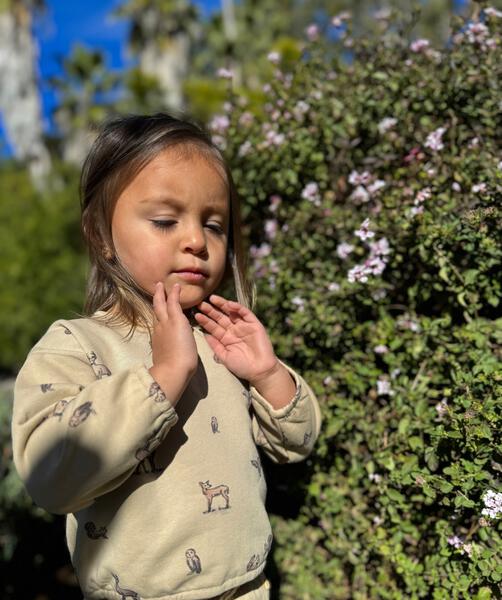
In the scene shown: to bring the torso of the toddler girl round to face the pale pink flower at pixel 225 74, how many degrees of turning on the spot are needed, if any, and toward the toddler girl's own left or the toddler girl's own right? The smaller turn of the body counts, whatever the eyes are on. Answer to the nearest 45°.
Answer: approximately 135° to the toddler girl's own left

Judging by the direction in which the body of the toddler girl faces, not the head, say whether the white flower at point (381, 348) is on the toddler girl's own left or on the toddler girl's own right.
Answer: on the toddler girl's own left

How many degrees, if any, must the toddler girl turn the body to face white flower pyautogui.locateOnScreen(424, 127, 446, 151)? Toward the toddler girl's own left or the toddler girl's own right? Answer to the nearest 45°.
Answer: approximately 90° to the toddler girl's own left

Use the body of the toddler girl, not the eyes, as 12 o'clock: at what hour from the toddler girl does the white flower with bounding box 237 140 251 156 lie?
The white flower is roughly at 8 o'clock from the toddler girl.

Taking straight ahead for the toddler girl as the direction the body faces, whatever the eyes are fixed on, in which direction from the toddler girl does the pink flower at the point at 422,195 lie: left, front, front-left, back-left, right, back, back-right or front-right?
left

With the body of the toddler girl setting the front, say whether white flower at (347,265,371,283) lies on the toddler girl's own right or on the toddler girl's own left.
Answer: on the toddler girl's own left

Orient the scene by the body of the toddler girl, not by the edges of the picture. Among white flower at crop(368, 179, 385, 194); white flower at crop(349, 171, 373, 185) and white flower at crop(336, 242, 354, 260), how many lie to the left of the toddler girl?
3

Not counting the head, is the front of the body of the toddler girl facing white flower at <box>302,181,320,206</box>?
no

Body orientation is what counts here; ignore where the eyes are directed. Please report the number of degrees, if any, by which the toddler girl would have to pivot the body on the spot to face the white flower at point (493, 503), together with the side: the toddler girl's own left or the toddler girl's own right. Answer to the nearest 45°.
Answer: approximately 45° to the toddler girl's own left

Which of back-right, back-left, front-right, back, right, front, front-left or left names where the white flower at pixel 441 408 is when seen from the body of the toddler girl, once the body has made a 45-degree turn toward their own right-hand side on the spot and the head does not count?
left

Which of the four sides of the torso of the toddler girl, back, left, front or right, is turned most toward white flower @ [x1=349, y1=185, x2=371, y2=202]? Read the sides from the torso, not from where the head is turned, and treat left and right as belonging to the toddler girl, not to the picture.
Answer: left

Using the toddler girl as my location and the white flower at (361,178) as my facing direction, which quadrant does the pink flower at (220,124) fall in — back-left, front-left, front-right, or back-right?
front-left

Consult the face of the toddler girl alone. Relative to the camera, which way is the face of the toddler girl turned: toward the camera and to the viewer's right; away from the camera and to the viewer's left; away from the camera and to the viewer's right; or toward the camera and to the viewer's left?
toward the camera and to the viewer's right

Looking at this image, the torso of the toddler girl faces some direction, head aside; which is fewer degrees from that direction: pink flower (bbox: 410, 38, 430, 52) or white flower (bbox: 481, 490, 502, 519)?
the white flower

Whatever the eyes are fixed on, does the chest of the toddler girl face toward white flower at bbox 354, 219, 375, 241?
no

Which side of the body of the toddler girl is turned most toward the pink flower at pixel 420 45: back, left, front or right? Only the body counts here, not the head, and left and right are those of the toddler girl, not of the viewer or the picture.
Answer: left

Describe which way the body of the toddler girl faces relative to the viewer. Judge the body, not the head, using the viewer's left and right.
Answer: facing the viewer and to the right of the viewer
